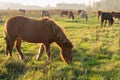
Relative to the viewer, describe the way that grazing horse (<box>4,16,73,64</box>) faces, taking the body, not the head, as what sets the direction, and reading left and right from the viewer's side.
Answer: facing to the right of the viewer
